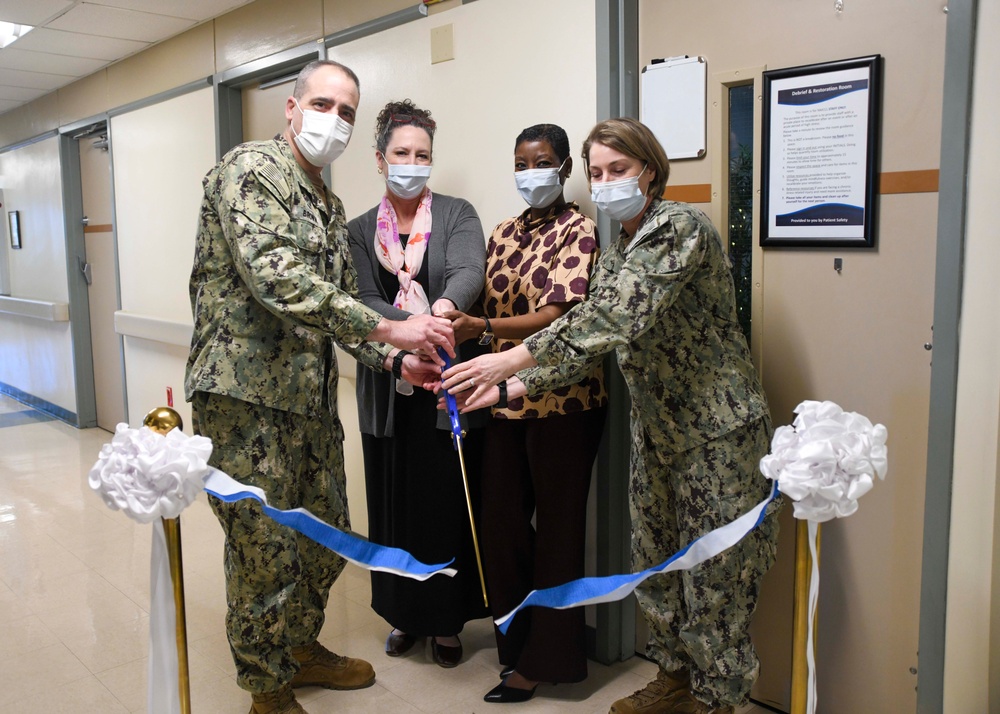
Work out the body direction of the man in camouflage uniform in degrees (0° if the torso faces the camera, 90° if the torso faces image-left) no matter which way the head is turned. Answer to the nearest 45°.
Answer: approximately 315°

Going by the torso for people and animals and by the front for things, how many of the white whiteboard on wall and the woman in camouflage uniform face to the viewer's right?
0

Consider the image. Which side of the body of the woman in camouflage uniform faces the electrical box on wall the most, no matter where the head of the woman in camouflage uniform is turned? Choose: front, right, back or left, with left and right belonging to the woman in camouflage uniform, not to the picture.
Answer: right

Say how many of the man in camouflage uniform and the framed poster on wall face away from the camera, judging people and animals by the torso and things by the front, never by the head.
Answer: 0

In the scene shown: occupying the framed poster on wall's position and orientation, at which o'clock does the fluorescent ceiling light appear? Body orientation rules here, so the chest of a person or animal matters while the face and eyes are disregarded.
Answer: The fluorescent ceiling light is roughly at 2 o'clock from the framed poster on wall.

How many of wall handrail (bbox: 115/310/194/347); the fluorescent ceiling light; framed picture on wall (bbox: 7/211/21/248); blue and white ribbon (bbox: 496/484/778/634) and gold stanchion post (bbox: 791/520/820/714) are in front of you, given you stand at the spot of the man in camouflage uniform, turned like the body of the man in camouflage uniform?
2

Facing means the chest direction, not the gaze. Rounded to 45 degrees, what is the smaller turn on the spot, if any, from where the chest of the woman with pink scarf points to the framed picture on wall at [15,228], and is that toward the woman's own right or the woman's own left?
approximately 135° to the woman's own right

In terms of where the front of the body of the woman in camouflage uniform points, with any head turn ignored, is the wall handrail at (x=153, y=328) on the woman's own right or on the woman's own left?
on the woman's own right
